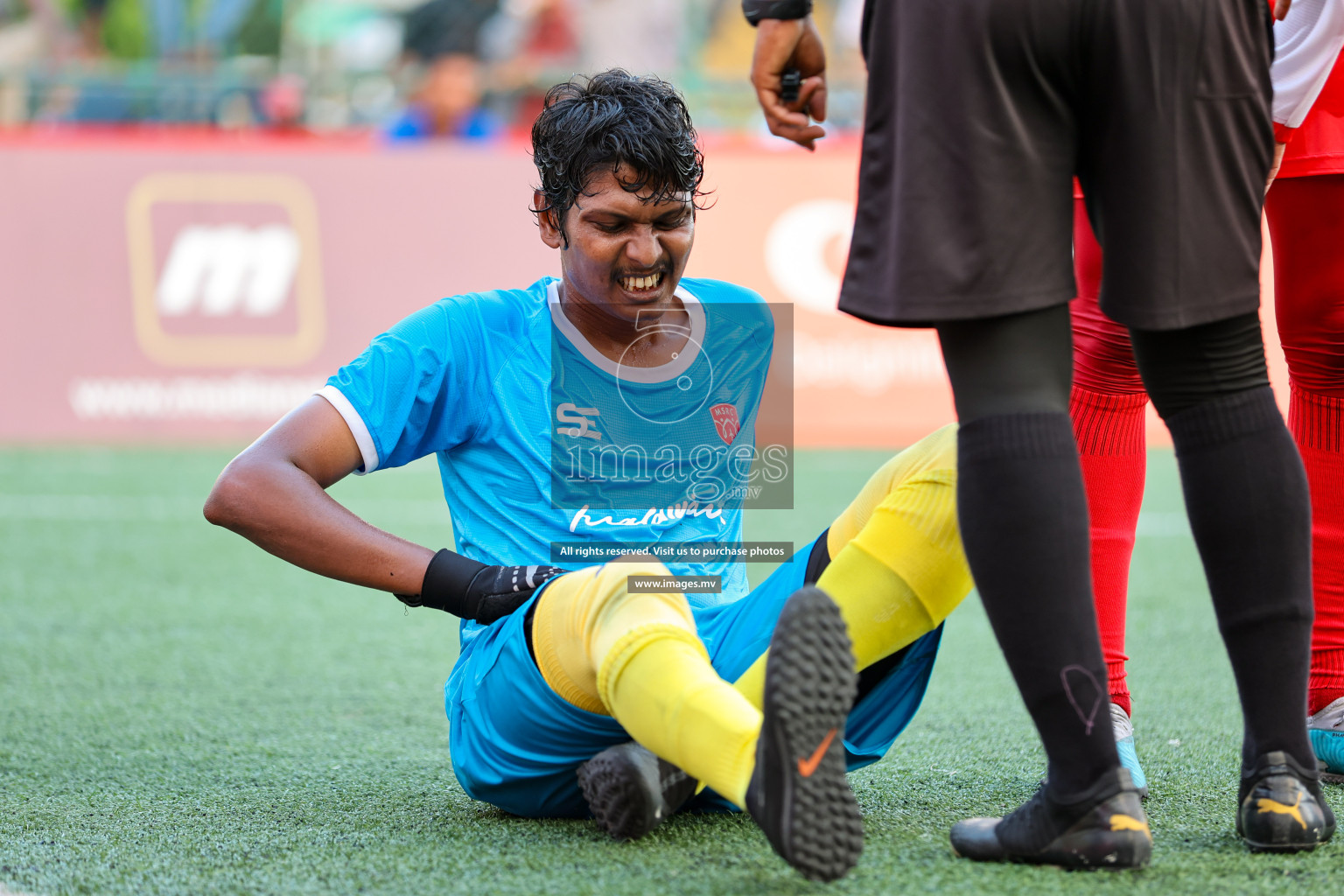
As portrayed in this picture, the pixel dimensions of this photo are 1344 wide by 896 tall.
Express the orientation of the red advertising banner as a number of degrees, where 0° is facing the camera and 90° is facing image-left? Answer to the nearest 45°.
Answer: approximately 0°

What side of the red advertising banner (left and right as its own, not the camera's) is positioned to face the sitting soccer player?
front

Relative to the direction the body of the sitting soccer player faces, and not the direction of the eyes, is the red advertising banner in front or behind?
behind

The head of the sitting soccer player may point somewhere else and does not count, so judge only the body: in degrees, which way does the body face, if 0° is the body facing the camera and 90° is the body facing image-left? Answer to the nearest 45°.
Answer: approximately 315°

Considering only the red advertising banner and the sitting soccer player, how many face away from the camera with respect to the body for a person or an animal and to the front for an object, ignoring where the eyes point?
0
